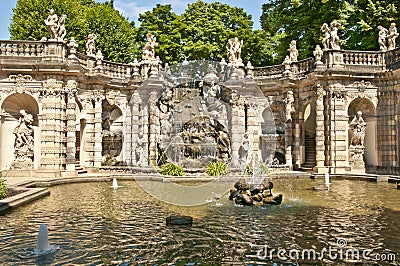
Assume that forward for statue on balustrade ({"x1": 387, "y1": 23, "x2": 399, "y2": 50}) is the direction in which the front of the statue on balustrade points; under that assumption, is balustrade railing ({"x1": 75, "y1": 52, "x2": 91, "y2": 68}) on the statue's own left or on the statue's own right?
on the statue's own right

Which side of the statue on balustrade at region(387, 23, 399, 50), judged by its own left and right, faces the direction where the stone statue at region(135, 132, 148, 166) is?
right

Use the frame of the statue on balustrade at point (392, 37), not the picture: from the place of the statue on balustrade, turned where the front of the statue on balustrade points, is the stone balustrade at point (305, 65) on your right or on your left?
on your right

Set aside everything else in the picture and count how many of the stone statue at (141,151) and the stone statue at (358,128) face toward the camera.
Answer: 2

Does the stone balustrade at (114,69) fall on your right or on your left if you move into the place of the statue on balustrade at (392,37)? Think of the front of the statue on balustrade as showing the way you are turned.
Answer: on your right

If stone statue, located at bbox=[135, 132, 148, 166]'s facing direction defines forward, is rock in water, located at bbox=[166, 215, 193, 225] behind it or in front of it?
in front

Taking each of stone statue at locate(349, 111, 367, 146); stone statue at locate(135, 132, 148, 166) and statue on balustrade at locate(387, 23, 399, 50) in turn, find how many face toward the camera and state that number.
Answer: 3

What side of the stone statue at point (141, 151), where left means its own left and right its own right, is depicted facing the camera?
front

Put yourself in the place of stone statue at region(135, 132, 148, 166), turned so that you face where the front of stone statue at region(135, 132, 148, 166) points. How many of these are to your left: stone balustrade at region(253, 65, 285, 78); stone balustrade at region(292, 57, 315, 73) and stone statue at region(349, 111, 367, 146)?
3

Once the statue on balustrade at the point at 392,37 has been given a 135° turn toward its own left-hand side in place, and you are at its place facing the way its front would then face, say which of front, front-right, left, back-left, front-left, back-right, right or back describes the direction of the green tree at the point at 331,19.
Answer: left

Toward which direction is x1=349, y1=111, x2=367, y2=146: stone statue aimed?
toward the camera
